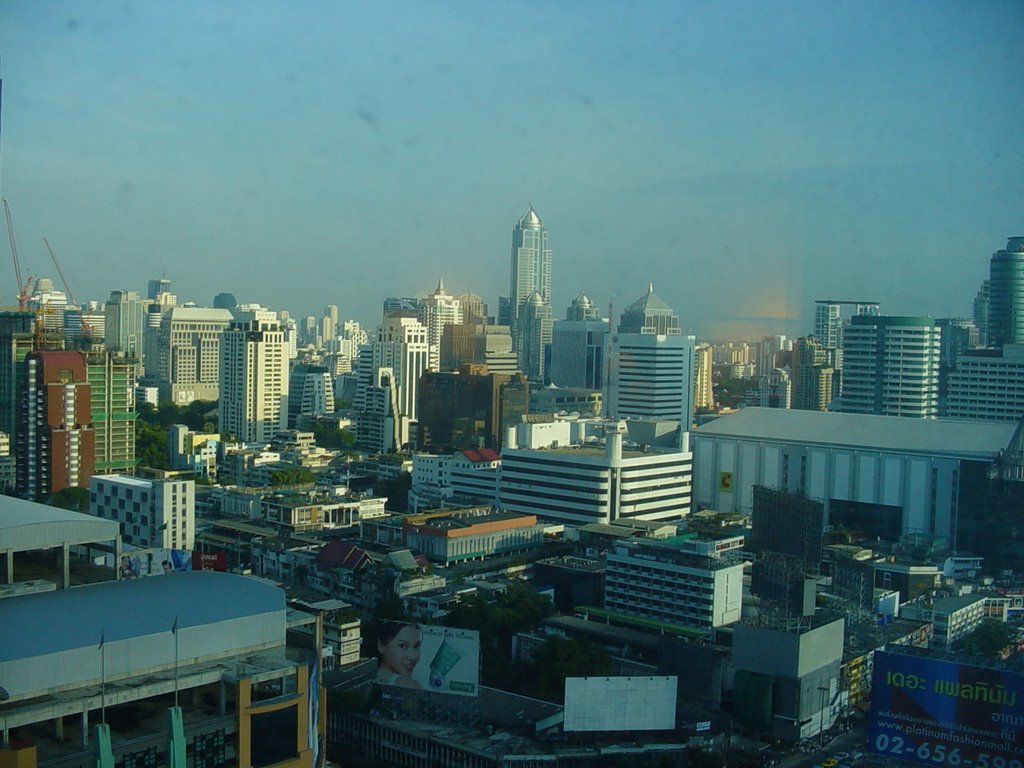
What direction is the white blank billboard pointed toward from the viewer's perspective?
toward the camera

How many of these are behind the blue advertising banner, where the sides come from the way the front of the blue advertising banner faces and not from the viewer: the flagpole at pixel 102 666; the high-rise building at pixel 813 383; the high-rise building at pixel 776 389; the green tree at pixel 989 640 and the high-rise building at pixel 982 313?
4

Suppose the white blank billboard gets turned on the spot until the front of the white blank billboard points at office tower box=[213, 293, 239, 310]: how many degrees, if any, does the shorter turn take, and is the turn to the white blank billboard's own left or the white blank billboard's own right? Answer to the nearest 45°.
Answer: approximately 135° to the white blank billboard's own right

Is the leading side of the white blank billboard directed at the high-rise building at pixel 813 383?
no

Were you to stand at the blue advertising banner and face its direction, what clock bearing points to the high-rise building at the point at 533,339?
The high-rise building is roughly at 5 o'clock from the blue advertising banner.

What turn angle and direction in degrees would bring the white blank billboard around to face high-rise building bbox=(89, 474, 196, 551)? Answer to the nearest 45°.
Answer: approximately 135° to its right

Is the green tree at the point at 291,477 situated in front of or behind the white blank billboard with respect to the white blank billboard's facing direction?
behind

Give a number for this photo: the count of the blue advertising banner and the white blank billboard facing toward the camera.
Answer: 2

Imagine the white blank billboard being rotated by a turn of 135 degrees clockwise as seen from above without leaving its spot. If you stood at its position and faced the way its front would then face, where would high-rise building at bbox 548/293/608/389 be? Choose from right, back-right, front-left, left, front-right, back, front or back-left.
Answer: front-right

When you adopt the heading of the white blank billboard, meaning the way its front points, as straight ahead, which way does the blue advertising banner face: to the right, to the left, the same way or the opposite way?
the same way

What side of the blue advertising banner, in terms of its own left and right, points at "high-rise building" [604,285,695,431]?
back

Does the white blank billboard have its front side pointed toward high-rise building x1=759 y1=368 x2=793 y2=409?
no

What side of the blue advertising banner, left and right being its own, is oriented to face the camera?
front

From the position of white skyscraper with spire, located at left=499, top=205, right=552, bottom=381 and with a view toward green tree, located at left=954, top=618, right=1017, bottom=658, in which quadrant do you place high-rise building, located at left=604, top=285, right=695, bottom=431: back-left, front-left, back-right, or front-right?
front-left

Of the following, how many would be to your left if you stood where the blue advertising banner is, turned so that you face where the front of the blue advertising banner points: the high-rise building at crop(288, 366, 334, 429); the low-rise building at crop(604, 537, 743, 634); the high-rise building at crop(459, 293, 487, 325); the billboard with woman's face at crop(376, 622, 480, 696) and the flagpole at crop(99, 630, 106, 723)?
0

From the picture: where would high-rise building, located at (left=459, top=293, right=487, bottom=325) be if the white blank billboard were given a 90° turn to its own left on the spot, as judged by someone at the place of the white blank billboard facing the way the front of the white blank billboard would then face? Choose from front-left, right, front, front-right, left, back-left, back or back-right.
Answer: left

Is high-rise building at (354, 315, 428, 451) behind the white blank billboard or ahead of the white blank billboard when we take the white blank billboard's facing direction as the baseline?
behind
